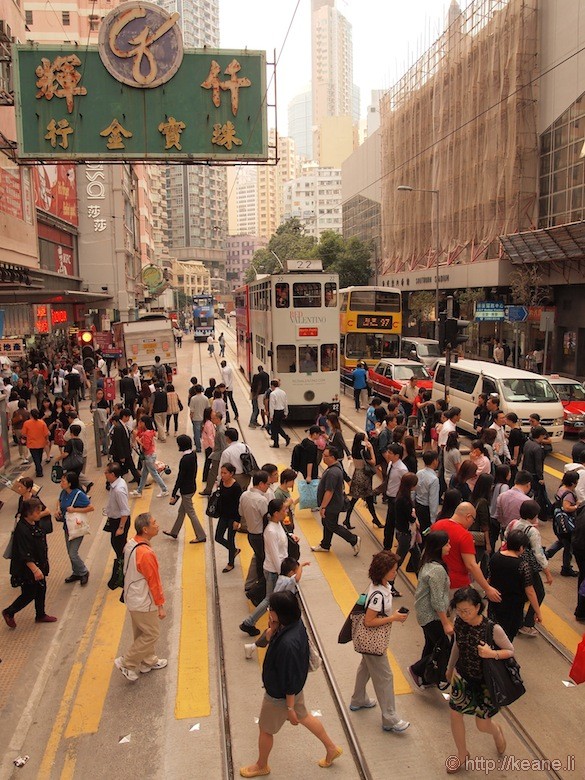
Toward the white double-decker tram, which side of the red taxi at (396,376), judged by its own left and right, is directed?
right

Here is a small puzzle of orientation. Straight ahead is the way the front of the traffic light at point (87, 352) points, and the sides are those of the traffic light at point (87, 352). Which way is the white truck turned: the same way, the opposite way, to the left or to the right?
the opposite way

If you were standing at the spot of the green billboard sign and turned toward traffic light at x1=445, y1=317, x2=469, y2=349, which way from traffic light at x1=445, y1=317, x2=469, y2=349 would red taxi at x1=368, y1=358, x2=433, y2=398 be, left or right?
left

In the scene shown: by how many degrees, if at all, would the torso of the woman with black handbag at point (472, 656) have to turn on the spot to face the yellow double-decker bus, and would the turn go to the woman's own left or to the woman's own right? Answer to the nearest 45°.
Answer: approximately 135° to the woman's own right

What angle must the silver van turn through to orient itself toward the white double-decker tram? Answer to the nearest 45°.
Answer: approximately 45° to its right

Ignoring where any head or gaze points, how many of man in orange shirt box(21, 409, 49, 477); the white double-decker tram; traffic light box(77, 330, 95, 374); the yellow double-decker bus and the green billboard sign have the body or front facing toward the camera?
4

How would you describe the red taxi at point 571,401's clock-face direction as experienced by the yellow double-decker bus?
The red taxi is roughly at 11 o'clock from the yellow double-decker bus.
